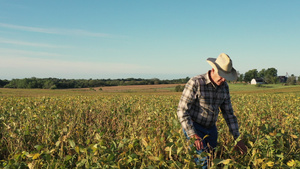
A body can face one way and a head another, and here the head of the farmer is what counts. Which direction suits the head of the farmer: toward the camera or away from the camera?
toward the camera

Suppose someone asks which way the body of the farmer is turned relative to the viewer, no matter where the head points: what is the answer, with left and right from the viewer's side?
facing the viewer and to the right of the viewer
